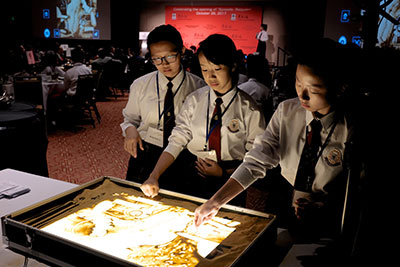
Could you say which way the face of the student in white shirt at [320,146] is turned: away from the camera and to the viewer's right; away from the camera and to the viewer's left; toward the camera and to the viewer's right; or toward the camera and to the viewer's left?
toward the camera and to the viewer's left

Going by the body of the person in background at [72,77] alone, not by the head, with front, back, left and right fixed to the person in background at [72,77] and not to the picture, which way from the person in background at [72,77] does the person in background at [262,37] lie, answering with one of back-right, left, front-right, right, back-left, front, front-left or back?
front-right

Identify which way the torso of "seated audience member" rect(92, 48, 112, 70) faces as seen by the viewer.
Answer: away from the camera

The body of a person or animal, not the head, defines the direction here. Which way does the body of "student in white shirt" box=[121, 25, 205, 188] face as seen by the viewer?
toward the camera

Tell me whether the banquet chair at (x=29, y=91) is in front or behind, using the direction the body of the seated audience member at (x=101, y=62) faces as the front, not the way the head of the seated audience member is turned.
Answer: behind

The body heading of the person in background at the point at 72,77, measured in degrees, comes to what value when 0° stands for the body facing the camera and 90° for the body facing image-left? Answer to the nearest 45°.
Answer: approximately 180°

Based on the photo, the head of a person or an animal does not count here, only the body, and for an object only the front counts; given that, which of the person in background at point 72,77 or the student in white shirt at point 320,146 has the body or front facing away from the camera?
the person in background

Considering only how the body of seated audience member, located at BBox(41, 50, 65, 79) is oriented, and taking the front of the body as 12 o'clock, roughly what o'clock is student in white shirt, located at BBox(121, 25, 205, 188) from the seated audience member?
The student in white shirt is roughly at 6 o'clock from the seated audience member.

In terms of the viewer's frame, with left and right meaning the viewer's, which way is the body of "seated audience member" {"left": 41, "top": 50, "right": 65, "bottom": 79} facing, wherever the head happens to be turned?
facing away from the viewer
